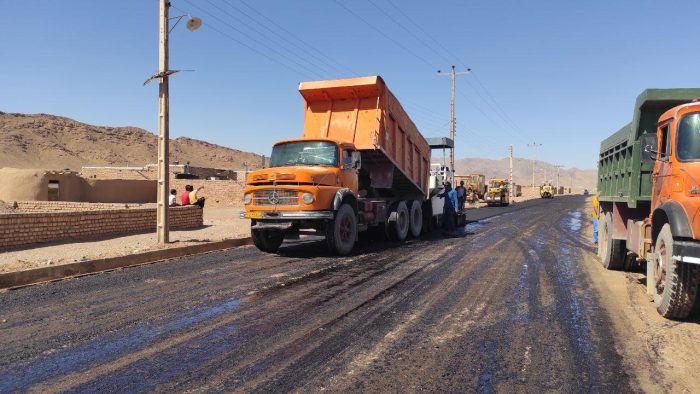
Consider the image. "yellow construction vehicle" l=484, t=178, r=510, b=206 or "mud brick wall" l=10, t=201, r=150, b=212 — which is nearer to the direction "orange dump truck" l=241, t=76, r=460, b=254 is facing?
the mud brick wall

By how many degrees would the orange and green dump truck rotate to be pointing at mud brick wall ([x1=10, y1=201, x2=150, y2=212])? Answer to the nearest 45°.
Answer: approximately 135° to its right

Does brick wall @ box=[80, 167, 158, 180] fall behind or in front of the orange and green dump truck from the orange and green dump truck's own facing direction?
behind

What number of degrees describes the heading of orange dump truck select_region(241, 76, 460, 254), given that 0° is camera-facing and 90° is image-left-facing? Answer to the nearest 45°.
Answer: approximately 45°

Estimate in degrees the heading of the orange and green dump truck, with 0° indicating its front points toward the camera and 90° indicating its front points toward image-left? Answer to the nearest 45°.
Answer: approximately 315°

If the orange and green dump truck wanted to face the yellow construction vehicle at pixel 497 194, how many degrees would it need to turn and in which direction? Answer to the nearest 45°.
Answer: approximately 135° to its left

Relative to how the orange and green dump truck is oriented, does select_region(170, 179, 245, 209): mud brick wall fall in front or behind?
behind

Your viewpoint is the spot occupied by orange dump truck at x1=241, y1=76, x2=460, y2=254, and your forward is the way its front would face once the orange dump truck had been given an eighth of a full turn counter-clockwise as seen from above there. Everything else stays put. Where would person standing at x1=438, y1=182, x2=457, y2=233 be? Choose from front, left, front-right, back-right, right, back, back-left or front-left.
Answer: back-left

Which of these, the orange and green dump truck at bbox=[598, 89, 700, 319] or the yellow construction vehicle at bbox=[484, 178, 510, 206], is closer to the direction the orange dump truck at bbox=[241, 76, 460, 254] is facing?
the orange and green dump truck
